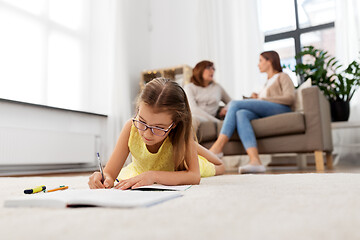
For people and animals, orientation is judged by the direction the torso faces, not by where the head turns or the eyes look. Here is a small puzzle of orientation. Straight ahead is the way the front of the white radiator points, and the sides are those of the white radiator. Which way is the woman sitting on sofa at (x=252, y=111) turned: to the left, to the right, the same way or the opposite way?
the opposite way

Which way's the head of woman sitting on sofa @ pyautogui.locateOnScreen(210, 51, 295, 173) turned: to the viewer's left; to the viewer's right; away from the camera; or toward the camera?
to the viewer's left

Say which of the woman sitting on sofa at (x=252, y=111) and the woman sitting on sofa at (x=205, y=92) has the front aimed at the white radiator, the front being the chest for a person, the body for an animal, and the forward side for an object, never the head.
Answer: the woman sitting on sofa at (x=252, y=111)

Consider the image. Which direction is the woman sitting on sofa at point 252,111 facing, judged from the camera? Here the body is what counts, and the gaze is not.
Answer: to the viewer's left

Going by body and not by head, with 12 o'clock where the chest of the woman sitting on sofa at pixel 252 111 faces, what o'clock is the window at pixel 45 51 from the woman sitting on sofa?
The window is roughly at 12 o'clock from the woman sitting on sofa.

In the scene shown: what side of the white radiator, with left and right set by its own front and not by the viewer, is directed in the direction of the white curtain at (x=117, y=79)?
left

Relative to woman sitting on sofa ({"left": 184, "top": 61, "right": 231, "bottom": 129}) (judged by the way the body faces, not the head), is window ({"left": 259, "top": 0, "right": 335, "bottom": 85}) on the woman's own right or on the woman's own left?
on the woman's own left

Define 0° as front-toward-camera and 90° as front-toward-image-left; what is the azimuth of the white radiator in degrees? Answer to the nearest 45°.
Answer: approximately 315°
